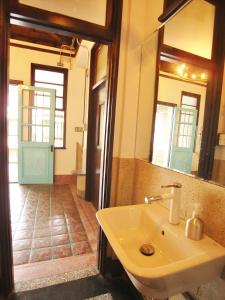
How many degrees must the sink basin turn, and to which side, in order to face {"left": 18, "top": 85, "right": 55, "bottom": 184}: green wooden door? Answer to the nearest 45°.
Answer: approximately 90° to its right

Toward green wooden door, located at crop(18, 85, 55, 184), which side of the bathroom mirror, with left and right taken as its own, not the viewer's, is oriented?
right

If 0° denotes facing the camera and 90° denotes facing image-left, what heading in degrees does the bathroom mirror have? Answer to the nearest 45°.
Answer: approximately 45°

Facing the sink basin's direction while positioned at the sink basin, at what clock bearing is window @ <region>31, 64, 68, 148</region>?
The window is roughly at 3 o'clock from the sink basin.

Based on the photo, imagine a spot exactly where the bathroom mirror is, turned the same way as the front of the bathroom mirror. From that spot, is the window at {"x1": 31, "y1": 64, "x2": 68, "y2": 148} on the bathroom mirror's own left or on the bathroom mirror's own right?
on the bathroom mirror's own right
